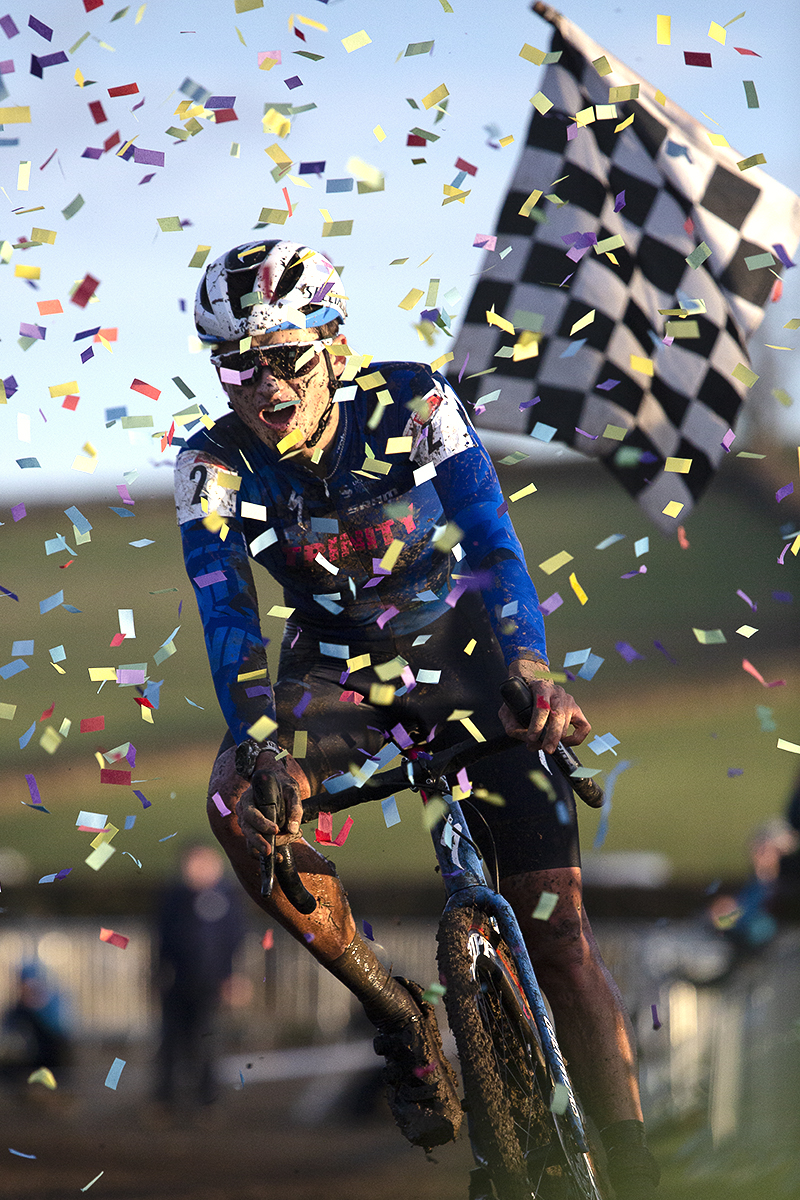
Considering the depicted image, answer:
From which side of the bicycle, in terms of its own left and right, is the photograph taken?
front

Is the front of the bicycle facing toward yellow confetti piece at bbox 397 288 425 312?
no

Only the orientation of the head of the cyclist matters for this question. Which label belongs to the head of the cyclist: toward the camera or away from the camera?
toward the camera

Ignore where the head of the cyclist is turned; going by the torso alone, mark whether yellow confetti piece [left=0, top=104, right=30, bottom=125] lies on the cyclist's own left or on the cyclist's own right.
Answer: on the cyclist's own right

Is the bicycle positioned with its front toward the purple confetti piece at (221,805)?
no

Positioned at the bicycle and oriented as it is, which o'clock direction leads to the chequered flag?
The chequered flag is roughly at 6 o'clock from the bicycle.

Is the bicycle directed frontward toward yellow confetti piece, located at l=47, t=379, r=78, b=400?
no

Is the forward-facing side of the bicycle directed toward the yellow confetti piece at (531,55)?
no
